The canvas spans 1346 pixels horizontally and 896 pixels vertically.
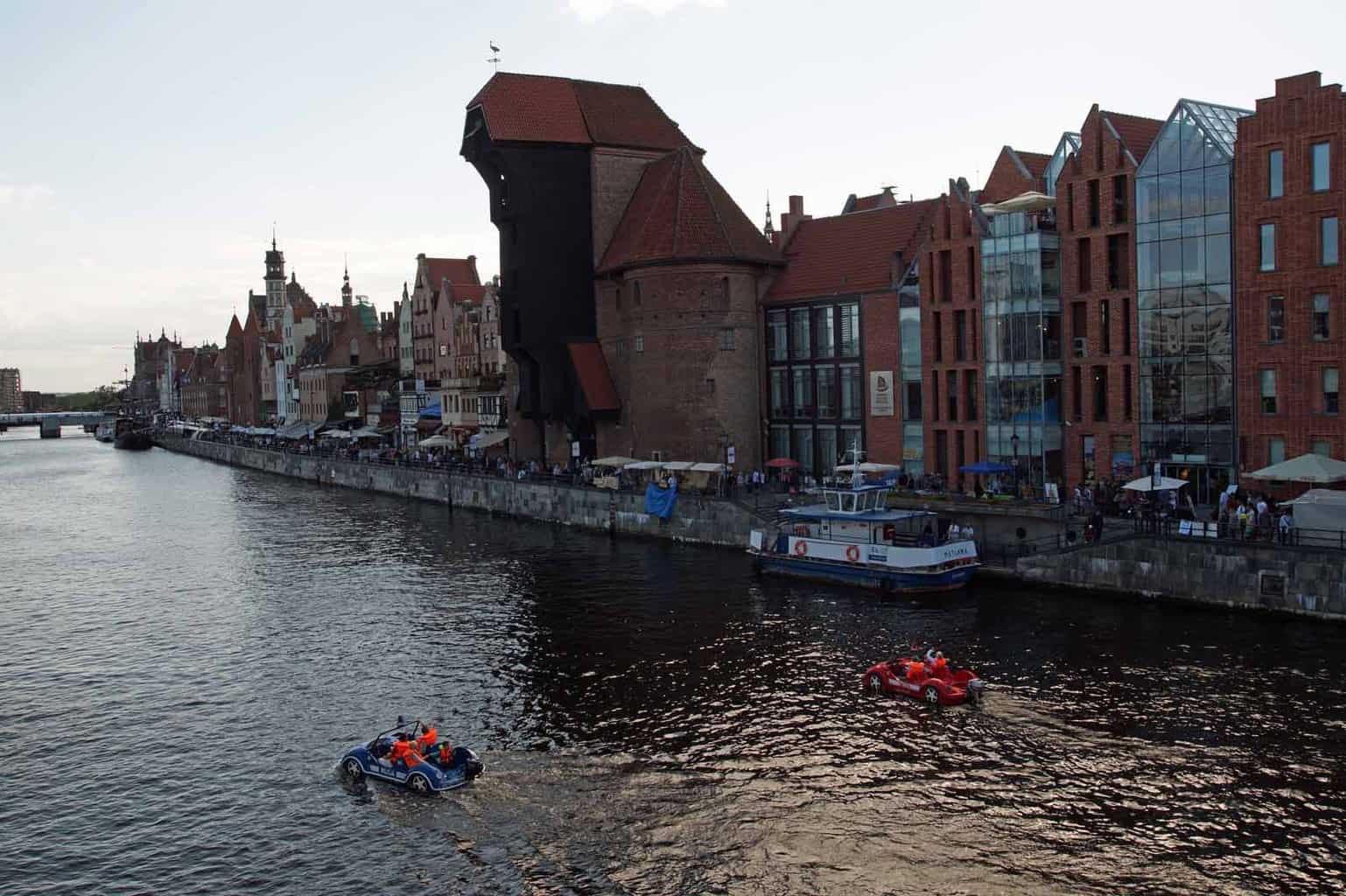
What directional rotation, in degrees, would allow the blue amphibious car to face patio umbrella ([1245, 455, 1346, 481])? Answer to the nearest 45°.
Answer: approximately 135° to its right

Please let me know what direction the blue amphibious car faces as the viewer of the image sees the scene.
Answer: facing away from the viewer and to the left of the viewer

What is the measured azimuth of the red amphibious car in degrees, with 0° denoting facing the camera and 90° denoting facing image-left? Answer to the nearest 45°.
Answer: approximately 135°

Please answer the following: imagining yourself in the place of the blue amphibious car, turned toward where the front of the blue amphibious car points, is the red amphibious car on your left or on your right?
on your right

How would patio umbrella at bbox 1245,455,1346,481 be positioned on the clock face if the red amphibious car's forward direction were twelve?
The patio umbrella is roughly at 3 o'clock from the red amphibious car.
